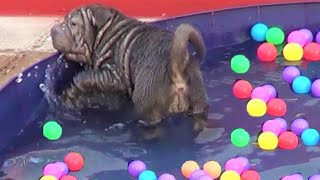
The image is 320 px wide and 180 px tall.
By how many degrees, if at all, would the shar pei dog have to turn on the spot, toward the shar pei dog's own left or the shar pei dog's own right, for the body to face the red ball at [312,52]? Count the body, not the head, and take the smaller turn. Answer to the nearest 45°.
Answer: approximately 135° to the shar pei dog's own right

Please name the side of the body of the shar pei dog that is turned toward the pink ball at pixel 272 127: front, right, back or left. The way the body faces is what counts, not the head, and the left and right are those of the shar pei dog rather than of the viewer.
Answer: back

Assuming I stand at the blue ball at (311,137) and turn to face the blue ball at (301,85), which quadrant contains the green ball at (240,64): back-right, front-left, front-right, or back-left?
front-left

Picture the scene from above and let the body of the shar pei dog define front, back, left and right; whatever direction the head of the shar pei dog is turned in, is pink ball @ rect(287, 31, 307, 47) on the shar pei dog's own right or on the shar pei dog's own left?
on the shar pei dog's own right

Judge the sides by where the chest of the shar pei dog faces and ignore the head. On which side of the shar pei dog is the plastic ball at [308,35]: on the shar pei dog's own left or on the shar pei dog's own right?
on the shar pei dog's own right

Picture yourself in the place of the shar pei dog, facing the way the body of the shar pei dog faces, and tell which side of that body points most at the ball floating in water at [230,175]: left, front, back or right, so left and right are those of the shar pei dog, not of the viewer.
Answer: back

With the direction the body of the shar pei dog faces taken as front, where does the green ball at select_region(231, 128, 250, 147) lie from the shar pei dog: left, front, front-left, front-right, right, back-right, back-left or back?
back

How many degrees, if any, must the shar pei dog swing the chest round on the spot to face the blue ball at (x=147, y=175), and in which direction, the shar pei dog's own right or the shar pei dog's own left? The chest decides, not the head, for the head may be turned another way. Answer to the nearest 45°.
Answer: approximately 135° to the shar pei dog's own left

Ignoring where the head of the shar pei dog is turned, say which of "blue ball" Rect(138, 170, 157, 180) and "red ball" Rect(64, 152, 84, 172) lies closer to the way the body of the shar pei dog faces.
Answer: the red ball

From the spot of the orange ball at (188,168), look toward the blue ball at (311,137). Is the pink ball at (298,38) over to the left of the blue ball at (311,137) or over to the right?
left

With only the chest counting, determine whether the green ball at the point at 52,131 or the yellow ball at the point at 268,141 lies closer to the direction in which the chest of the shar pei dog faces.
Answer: the green ball

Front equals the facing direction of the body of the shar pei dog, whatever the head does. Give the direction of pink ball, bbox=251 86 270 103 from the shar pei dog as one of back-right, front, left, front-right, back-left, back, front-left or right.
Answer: back-right

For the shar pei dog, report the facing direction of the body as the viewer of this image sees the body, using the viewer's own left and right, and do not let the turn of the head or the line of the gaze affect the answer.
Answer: facing away from the viewer and to the left of the viewer

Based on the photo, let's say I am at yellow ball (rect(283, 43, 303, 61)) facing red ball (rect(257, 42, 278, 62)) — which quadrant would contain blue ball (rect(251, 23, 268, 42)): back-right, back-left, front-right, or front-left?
front-right
